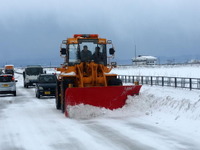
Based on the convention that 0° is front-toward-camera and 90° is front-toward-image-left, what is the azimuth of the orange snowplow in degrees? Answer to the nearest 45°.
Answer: approximately 0°

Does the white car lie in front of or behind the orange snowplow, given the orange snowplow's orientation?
behind

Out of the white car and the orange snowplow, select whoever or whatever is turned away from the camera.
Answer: the white car

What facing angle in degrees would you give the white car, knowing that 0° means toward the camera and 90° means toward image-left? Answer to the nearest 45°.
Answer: approximately 180°

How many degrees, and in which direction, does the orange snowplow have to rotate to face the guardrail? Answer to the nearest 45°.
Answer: approximately 135° to its left

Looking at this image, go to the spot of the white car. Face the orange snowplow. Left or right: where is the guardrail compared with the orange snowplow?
left

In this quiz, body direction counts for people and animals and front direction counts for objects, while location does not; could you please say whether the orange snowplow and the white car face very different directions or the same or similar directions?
very different directions
